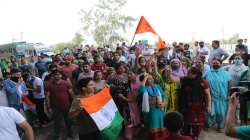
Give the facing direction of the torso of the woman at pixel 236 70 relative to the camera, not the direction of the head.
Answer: toward the camera

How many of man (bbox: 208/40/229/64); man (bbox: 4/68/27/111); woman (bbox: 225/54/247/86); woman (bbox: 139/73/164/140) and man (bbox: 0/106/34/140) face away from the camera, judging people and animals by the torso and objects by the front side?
1

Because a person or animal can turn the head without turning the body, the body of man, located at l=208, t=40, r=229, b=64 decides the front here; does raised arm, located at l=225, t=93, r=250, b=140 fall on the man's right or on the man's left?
on the man's left

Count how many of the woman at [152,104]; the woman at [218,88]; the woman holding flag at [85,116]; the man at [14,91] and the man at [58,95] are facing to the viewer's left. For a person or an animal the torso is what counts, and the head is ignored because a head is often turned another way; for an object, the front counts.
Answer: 0

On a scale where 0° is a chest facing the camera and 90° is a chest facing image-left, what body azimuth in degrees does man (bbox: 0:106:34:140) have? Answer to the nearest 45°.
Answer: approximately 180°

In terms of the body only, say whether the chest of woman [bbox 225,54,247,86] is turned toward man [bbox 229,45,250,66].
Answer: no

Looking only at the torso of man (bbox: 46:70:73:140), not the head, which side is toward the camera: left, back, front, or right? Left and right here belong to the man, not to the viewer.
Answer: front

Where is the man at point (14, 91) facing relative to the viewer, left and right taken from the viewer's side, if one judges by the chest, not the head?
facing the viewer and to the right of the viewer

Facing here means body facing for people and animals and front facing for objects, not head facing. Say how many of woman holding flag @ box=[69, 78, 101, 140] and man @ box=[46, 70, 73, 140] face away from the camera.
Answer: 0

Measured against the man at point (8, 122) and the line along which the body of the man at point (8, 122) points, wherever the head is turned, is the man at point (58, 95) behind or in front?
in front
